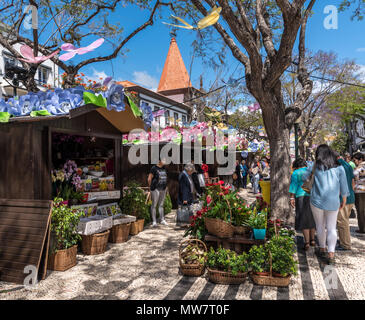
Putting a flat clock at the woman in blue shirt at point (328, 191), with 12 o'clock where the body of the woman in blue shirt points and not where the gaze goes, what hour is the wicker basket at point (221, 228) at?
The wicker basket is roughly at 8 o'clock from the woman in blue shirt.

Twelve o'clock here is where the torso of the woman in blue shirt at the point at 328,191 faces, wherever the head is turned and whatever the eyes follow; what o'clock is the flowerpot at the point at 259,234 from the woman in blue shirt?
The flowerpot is roughly at 8 o'clock from the woman in blue shirt.

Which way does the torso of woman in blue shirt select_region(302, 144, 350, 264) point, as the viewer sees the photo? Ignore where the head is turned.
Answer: away from the camera

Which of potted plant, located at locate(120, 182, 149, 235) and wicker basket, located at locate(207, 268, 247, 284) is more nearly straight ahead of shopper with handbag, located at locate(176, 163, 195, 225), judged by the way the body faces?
the wicker basket

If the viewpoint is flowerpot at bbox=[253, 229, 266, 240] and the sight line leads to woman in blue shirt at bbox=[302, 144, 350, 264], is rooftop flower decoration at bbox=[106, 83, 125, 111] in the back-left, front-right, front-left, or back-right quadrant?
back-left

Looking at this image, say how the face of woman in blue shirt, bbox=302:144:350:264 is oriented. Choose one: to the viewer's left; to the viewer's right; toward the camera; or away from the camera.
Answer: away from the camera

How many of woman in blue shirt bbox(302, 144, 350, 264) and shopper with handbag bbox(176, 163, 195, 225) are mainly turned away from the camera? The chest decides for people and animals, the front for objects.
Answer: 1

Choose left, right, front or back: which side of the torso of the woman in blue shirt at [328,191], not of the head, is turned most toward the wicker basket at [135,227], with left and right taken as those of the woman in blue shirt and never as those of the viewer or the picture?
left

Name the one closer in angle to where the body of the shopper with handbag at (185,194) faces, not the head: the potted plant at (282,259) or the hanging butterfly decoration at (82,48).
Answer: the potted plant
